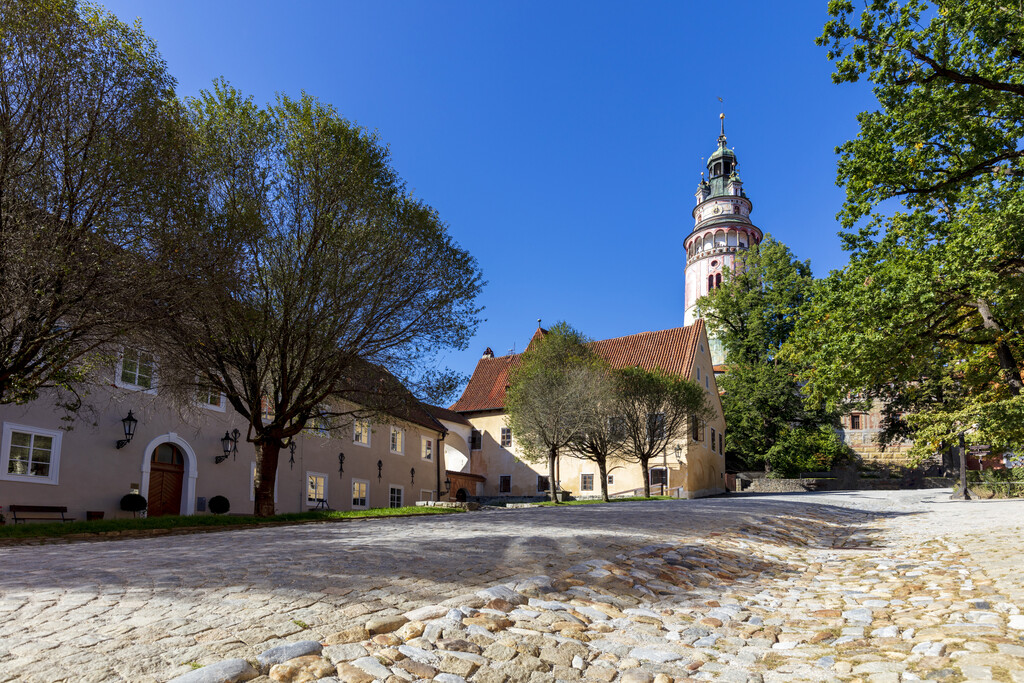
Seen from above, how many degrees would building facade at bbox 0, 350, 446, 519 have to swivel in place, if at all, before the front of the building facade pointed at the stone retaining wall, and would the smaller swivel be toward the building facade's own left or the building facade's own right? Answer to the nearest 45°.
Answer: approximately 45° to the building facade's own left

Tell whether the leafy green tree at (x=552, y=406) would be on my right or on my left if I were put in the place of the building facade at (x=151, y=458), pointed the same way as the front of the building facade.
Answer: on my left

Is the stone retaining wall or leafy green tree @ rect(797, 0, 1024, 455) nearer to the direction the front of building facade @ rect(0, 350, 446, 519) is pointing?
the leafy green tree

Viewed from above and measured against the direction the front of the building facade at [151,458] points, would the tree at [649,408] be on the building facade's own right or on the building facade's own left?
on the building facade's own left

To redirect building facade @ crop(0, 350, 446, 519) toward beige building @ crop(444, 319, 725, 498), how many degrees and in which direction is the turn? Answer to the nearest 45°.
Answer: approximately 90° to its left

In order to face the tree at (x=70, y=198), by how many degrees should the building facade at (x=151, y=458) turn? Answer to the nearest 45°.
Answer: approximately 45° to its right

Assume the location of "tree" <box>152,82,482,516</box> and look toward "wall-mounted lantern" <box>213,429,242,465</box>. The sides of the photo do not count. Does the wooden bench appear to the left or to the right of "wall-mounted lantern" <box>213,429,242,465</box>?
left

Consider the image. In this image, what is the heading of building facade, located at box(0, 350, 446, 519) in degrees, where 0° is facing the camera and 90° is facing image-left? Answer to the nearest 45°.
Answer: approximately 315°
